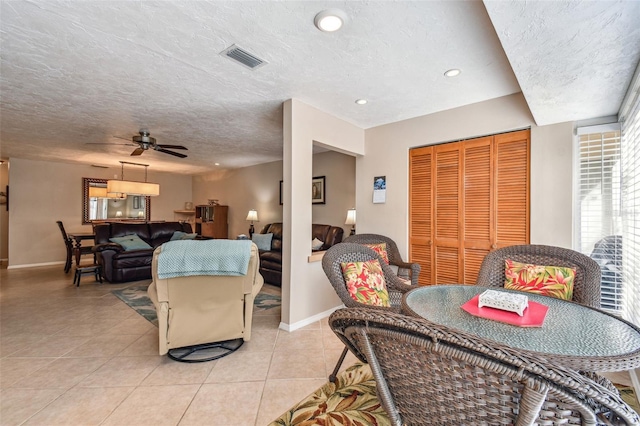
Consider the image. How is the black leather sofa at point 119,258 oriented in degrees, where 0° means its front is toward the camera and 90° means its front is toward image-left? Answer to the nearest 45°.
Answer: approximately 0°

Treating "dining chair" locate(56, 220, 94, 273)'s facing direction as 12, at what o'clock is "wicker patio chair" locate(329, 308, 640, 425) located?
The wicker patio chair is roughly at 3 o'clock from the dining chair.

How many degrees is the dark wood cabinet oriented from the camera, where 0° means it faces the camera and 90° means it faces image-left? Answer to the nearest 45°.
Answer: approximately 45°

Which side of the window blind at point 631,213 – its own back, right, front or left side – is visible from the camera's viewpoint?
left

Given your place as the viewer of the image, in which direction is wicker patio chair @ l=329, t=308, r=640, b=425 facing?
facing away from the viewer and to the right of the viewer

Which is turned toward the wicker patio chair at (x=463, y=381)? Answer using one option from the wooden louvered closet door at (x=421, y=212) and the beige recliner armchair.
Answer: the wooden louvered closet door

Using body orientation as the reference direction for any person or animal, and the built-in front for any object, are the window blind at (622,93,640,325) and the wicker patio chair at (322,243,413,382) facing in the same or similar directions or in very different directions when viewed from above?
very different directions

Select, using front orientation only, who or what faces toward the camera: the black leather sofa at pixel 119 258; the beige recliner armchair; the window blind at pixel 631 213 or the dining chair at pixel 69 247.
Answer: the black leather sofa

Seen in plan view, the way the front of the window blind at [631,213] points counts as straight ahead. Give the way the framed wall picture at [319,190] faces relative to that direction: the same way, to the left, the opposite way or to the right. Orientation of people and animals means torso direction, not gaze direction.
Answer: to the left

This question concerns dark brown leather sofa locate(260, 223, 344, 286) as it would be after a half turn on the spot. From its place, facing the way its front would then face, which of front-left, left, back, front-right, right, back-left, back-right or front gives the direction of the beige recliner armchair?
back-right

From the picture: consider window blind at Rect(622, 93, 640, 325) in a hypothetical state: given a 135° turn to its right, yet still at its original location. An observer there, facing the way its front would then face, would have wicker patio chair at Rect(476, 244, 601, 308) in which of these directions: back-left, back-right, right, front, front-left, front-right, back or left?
back

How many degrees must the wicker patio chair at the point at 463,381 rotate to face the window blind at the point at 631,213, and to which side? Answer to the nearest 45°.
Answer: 0° — it already faces it

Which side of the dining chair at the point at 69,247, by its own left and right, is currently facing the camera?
right
